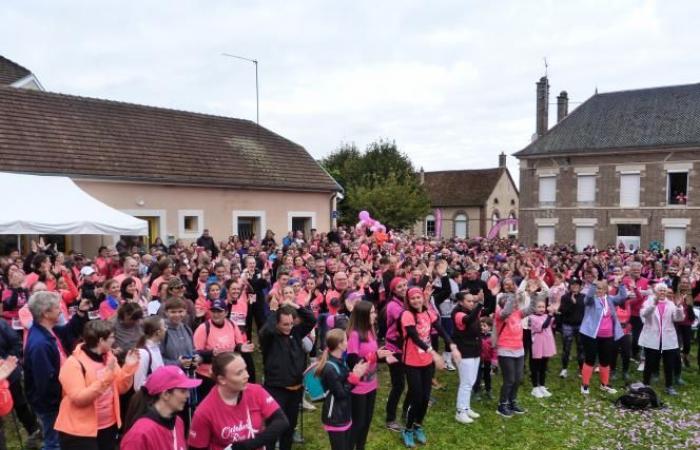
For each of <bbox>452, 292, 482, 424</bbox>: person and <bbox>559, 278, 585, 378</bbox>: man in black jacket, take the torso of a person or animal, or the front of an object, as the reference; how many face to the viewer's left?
0

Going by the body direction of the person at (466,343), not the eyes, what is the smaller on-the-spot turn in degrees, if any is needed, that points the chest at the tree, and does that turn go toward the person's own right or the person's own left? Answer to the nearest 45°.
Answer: approximately 135° to the person's own left

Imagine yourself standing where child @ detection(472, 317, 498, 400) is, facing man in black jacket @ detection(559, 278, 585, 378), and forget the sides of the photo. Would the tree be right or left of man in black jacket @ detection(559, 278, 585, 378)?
left

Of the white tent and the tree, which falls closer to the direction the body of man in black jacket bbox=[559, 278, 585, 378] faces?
the white tent

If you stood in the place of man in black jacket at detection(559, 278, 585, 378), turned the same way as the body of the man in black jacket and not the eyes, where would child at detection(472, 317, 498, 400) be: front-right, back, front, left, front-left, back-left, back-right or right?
front-right

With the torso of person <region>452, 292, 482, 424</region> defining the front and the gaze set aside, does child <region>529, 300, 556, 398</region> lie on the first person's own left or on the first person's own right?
on the first person's own left

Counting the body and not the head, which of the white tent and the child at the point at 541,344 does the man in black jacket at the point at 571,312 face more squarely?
the child

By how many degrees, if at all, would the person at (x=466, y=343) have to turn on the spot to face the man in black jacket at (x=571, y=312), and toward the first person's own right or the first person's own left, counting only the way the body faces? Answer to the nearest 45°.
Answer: approximately 90° to the first person's own left

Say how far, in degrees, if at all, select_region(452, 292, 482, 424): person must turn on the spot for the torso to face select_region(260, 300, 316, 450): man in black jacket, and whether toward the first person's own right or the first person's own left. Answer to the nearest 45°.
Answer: approximately 90° to the first person's own right

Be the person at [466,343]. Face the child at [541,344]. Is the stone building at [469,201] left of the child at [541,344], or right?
left

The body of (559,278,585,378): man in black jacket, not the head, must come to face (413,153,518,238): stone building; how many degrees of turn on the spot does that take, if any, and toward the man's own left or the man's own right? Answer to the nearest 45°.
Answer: approximately 180°

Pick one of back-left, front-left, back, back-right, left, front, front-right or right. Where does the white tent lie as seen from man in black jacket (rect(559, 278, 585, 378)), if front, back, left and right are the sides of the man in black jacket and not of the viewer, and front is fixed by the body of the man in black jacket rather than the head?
right

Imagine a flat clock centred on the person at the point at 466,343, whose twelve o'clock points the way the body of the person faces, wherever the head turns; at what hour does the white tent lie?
The white tent is roughly at 5 o'clock from the person.

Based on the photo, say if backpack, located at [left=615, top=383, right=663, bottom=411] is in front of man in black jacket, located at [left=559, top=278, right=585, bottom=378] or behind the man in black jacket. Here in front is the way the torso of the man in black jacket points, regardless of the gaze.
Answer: in front
